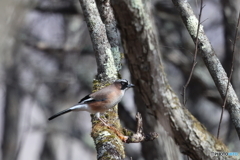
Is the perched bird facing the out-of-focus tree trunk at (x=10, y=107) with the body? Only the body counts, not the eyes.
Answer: no

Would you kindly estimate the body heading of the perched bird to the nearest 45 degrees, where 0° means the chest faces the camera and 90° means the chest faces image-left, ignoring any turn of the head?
approximately 270°

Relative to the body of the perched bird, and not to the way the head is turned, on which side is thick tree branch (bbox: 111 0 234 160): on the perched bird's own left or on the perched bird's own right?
on the perched bird's own left

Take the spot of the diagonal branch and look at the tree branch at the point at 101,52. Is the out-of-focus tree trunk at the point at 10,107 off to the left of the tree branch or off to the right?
right

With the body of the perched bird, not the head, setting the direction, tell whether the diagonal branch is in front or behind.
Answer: in front
